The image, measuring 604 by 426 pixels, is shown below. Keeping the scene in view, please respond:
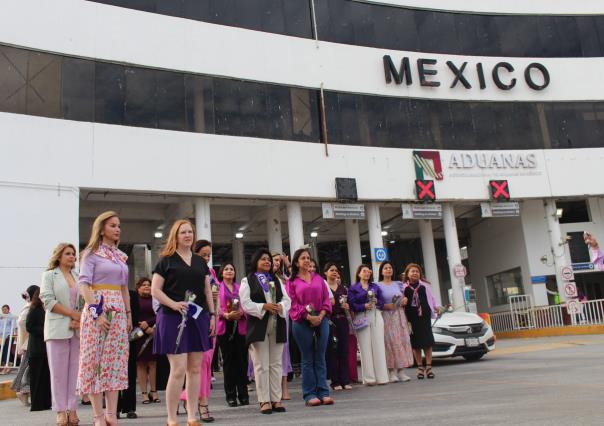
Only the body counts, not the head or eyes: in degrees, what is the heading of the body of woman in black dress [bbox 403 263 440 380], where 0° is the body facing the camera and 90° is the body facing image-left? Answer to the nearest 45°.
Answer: approximately 0°

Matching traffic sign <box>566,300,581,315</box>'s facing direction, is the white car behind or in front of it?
in front

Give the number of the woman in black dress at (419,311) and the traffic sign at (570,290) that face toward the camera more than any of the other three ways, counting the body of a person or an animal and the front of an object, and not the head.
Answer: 2

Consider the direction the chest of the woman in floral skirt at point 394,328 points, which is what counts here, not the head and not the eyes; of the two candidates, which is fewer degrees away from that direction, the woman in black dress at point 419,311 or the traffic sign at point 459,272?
the woman in black dress

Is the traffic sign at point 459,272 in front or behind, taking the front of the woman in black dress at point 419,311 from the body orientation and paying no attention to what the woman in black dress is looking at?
behind

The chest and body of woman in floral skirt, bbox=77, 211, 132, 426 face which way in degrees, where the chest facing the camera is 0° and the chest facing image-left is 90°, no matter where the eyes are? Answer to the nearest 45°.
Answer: approximately 315°

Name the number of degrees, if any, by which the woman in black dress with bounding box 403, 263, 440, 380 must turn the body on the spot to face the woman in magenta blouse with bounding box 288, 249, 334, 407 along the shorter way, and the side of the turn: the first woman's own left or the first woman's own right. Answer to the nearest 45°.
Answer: approximately 45° to the first woman's own right

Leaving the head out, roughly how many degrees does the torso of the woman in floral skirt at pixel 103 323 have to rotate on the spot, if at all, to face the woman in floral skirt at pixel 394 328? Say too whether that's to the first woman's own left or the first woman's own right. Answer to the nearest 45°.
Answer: approximately 90° to the first woman's own left

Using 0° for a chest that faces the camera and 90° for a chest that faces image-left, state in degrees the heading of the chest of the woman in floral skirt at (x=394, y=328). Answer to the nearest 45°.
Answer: approximately 315°

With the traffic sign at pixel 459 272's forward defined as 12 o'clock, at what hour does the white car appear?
The white car is roughly at 12 o'clock from the traffic sign.
